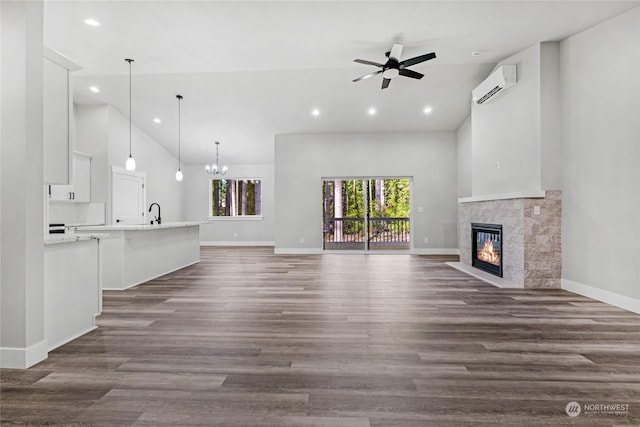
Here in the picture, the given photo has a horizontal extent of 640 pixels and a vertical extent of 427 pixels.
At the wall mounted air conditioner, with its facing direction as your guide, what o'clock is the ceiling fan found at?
The ceiling fan is roughly at 12 o'clock from the wall mounted air conditioner.

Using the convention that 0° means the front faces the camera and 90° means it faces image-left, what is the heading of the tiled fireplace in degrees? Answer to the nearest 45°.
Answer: approximately 45°

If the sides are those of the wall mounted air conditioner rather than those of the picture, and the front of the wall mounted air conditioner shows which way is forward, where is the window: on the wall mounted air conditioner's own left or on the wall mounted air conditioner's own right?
on the wall mounted air conditioner's own right

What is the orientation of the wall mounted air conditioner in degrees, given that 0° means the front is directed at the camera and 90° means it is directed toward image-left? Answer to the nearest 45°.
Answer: approximately 45°

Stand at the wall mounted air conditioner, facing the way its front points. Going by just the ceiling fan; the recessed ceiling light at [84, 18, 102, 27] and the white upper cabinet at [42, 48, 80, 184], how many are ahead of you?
3

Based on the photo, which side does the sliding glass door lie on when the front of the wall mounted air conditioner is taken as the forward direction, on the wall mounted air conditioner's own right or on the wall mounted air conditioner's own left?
on the wall mounted air conditioner's own right
